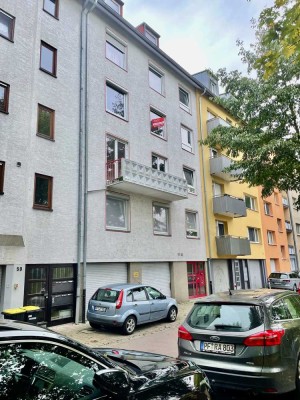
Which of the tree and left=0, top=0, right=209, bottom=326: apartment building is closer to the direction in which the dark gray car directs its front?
the tree

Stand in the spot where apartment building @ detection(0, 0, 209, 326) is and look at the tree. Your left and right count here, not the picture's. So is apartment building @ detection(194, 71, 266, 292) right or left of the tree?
left

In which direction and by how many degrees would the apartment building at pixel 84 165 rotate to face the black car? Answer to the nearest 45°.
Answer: approximately 45° to its right

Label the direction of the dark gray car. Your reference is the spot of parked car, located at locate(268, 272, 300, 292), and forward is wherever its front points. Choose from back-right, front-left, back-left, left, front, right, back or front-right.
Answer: back-right

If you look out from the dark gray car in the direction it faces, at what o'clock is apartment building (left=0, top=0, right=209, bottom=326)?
The apartment building is roughly at 9 o'clock from the dark gray car.

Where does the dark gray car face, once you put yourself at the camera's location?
facing away from the viewer and to the right of the viewer

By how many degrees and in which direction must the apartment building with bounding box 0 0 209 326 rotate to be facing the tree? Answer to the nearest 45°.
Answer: approximately 45° to its left

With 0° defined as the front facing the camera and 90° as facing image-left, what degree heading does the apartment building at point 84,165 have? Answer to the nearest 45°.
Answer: approximately 315°

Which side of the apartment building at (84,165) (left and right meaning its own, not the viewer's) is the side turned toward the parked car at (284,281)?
left

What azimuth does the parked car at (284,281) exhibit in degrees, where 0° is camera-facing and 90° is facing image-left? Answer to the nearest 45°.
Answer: approximately 225°

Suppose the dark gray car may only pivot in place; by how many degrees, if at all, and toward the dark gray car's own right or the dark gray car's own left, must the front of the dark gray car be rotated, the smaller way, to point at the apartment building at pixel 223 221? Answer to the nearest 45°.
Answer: approximately 45° to the dark gray car's own left

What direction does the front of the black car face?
to the viewer's right

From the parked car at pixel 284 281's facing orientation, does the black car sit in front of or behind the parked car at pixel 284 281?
behind

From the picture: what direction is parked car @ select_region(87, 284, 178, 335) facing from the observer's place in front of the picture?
facing away from the viewer and to the right of the viewer

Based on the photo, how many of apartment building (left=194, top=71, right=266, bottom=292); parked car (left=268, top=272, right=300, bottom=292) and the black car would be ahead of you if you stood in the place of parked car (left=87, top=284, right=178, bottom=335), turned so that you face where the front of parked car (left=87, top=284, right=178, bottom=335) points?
2
